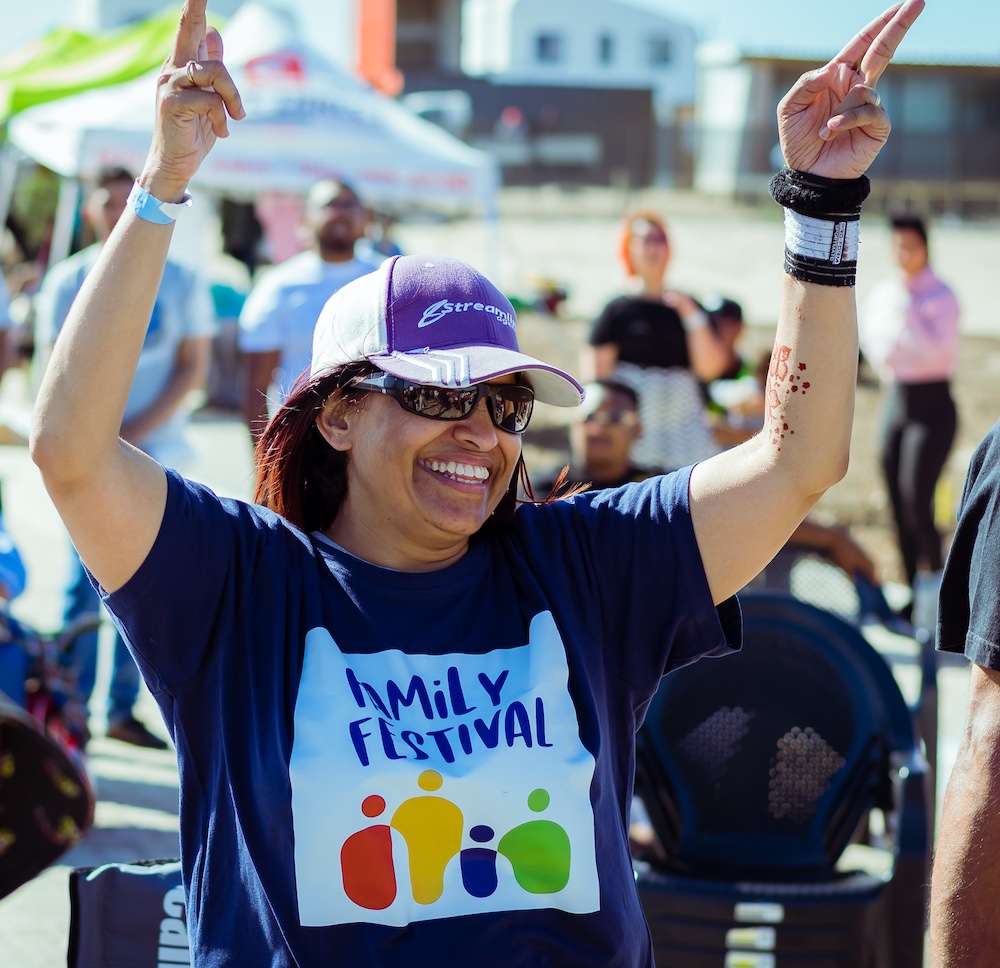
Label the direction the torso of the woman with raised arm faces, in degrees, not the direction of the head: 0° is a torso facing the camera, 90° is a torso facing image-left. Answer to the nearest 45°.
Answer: approximately 0°

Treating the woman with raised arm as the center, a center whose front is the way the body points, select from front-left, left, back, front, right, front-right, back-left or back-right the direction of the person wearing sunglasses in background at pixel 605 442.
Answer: back

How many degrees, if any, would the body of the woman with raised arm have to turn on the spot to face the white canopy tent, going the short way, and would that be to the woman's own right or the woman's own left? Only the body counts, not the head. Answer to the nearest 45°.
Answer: approximately 180°
